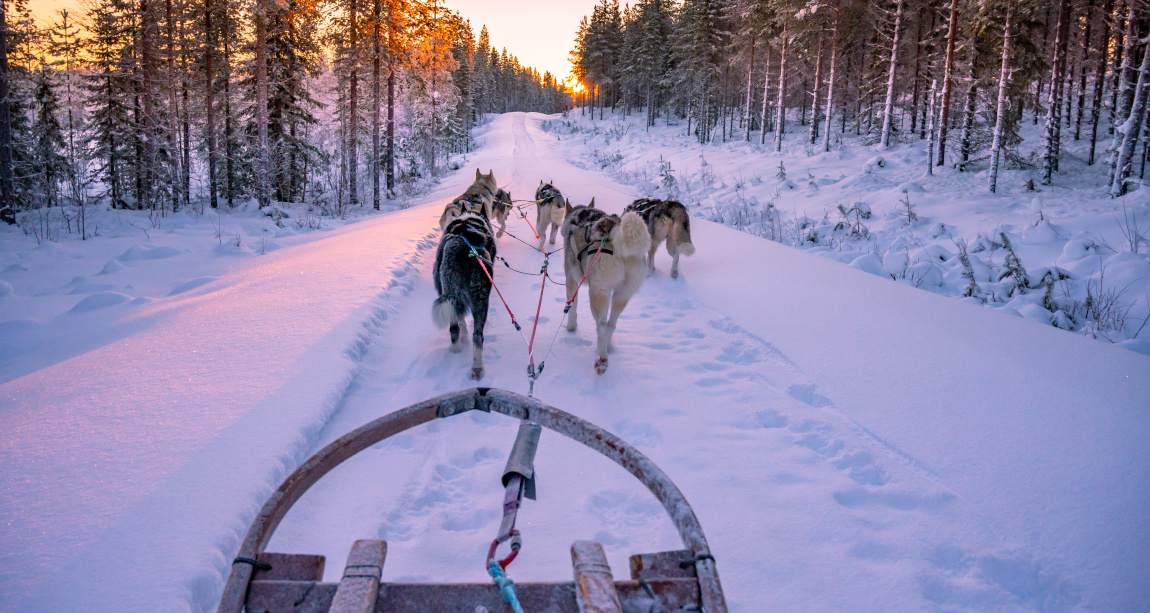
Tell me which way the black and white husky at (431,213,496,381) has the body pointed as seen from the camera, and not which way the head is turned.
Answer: away from the camera

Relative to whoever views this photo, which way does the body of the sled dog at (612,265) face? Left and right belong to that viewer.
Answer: facing away from the viewer and to the left of the viewer

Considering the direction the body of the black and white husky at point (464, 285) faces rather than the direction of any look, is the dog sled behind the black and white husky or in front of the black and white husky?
behind

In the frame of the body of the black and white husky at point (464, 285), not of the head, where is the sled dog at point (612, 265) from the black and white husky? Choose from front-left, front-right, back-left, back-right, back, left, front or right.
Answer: right

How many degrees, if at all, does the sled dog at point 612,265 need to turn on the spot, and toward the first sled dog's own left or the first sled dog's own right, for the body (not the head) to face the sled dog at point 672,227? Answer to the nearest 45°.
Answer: approximately 45° to the first sled dog's own right

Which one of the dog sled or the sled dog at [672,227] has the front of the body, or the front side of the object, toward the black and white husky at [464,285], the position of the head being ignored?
the dog sled

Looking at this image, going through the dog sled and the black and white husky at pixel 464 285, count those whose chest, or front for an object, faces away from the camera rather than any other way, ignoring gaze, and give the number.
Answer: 2

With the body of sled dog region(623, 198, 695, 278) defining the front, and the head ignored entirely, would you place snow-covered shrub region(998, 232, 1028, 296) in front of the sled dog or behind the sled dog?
behind

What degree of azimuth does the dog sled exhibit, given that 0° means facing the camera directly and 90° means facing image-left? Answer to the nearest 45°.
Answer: approximately 180°

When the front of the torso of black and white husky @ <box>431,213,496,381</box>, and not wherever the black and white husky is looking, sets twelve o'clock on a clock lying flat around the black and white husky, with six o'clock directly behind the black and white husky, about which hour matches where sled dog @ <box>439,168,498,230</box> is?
The sled dog is roughly at 12 o'clock from the black and white husky.

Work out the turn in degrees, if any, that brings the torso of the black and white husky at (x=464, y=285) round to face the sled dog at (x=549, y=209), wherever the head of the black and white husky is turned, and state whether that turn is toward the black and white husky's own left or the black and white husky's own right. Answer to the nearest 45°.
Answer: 0° — it already faces it
